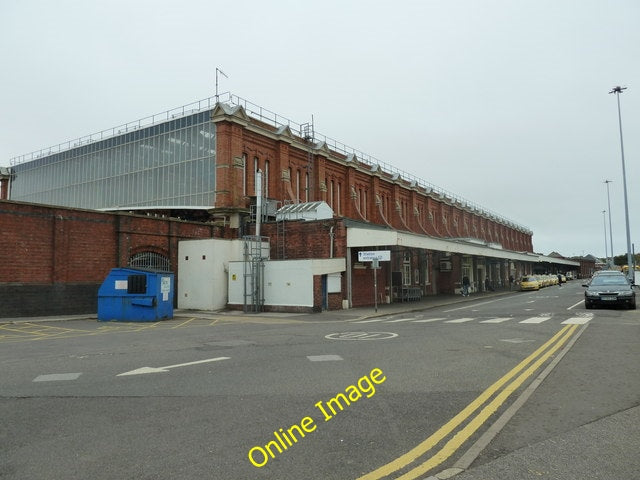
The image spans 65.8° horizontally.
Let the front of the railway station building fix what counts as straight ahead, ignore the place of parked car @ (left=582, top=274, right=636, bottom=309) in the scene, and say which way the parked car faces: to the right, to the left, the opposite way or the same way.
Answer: to the right

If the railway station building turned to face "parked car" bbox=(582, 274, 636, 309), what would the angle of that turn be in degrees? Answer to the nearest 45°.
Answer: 0° — it already faces it

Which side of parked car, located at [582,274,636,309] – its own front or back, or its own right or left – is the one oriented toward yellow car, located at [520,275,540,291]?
back

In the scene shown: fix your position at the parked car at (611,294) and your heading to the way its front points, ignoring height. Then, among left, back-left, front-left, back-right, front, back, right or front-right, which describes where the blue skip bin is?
front-right

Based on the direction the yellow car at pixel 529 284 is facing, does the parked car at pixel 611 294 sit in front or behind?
in front

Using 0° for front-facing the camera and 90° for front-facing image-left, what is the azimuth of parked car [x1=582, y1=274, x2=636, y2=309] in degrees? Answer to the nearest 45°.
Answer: approximately 0°

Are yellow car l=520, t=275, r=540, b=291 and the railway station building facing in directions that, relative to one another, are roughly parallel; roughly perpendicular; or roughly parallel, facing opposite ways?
roughly perpendicular
